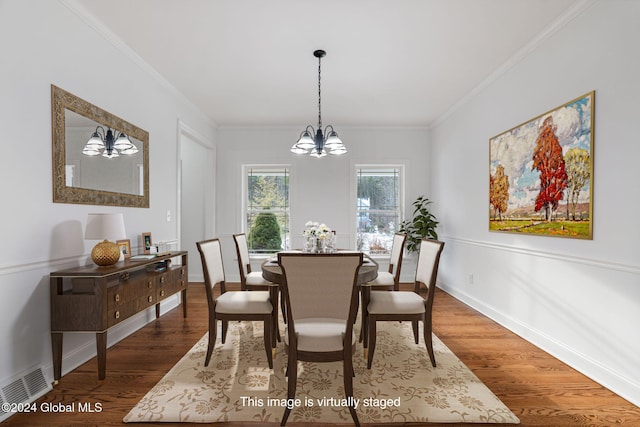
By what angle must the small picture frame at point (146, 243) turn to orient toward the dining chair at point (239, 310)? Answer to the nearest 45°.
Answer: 0° — it already faces it

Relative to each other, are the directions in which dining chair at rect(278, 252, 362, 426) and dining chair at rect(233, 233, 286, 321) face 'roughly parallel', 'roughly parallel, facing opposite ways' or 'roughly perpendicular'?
roughly perpendicular

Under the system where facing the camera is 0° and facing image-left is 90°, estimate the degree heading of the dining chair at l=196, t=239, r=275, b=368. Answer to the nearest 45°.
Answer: approximately 270°

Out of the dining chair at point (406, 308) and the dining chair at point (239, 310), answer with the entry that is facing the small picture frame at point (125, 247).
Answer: the dining chair at point (406, 308)

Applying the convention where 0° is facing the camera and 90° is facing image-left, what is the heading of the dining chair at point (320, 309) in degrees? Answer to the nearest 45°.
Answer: approximately 180°

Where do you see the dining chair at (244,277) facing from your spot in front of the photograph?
facing to the right of the viewer

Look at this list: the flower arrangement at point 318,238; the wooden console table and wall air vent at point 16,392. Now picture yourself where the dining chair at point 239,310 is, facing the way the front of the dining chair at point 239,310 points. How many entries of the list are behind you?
2

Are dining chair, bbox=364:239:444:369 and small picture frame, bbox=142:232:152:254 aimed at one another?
yes

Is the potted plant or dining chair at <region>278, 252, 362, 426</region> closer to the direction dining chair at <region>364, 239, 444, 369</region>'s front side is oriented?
the dining chair

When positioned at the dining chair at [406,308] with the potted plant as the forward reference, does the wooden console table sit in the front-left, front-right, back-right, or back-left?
back-left

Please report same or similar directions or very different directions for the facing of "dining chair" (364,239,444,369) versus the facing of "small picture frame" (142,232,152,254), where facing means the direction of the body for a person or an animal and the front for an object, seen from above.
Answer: very different directions

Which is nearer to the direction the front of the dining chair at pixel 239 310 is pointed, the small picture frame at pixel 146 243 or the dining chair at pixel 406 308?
the dining chair

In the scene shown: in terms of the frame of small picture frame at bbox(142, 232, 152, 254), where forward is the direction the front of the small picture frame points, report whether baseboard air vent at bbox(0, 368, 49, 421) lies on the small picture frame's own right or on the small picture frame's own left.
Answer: on the small picture frame's own right

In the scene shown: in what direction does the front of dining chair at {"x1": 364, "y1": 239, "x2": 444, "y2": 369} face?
to the viewer's left
